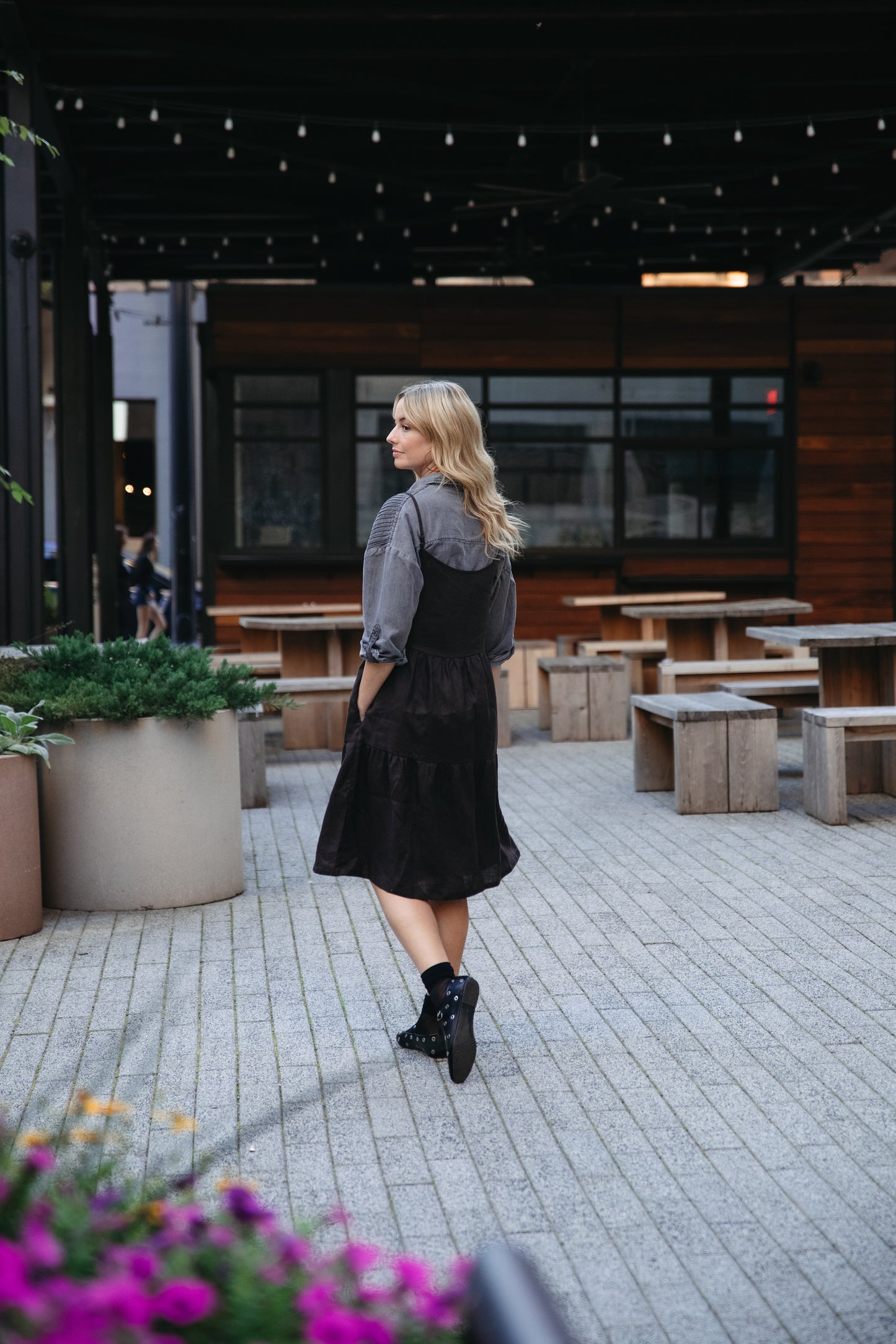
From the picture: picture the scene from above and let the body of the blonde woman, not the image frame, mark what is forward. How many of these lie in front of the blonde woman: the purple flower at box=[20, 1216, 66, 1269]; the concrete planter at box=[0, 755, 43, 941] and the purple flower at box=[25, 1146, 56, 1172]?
1

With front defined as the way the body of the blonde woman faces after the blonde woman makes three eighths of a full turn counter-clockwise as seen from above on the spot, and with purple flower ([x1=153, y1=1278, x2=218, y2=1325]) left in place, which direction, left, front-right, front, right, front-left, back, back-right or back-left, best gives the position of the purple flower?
front

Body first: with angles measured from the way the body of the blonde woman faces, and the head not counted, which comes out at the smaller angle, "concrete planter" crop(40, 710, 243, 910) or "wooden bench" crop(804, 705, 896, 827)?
the concrete planter

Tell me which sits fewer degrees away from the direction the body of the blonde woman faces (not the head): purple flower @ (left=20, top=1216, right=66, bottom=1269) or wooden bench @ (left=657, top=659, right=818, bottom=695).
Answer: the wooden bench

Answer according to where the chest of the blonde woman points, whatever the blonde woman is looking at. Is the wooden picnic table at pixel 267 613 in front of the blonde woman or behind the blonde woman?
in front

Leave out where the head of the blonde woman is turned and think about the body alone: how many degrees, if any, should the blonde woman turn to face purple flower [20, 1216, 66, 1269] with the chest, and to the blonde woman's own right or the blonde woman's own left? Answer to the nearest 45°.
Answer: approximately 135° to the blonde woman's own left

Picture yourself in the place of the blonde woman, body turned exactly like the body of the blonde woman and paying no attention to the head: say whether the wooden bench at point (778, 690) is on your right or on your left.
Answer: on your right

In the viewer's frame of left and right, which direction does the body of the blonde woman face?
facing away from the viewer and to the left of the viewer

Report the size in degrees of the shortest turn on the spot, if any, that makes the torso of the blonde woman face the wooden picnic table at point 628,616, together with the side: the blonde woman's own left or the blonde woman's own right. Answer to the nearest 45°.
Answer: approximately 45° to the blonde woman's own right

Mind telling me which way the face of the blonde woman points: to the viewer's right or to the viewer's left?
to the viewer's left

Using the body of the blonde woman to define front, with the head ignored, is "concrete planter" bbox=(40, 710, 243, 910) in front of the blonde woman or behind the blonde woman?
in front
